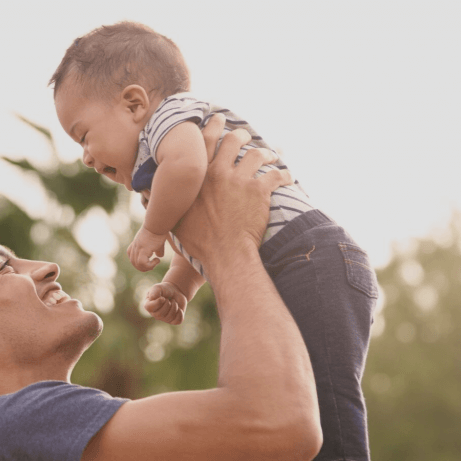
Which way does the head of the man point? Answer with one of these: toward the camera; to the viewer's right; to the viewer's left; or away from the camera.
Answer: to the viewer's right

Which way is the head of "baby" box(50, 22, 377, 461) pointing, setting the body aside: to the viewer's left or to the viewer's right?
to the viewer's left

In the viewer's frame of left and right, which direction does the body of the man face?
facing to the right of the viewer
